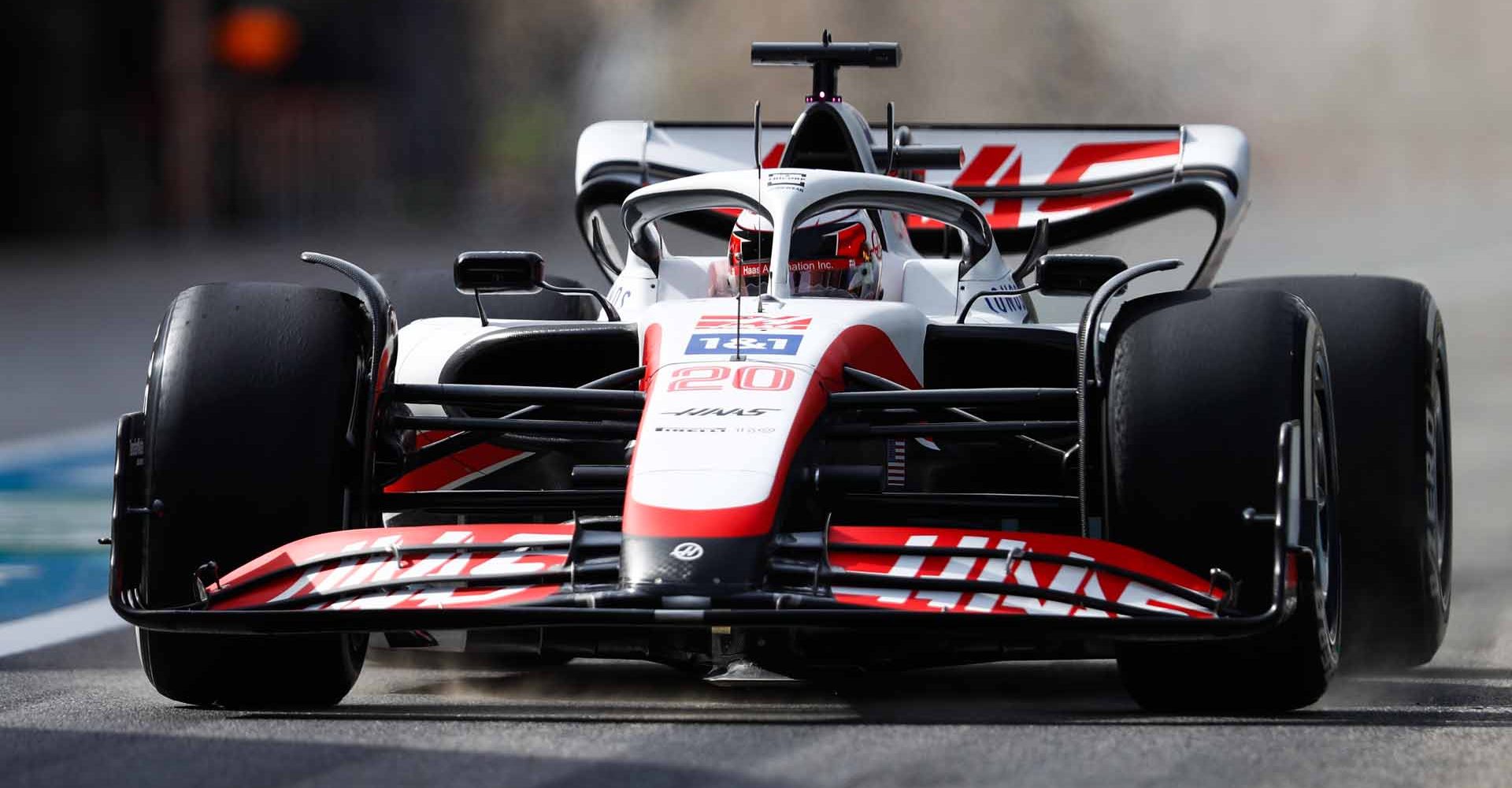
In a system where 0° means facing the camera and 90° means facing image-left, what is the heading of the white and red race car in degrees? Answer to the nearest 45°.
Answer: approximately 0°
